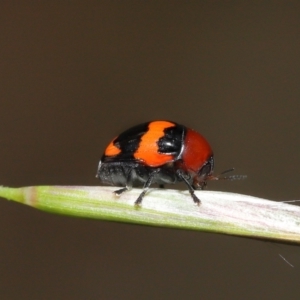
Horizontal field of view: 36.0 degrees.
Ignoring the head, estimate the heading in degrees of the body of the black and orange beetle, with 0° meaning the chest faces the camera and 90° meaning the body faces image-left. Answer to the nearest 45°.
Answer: approximately 270°
